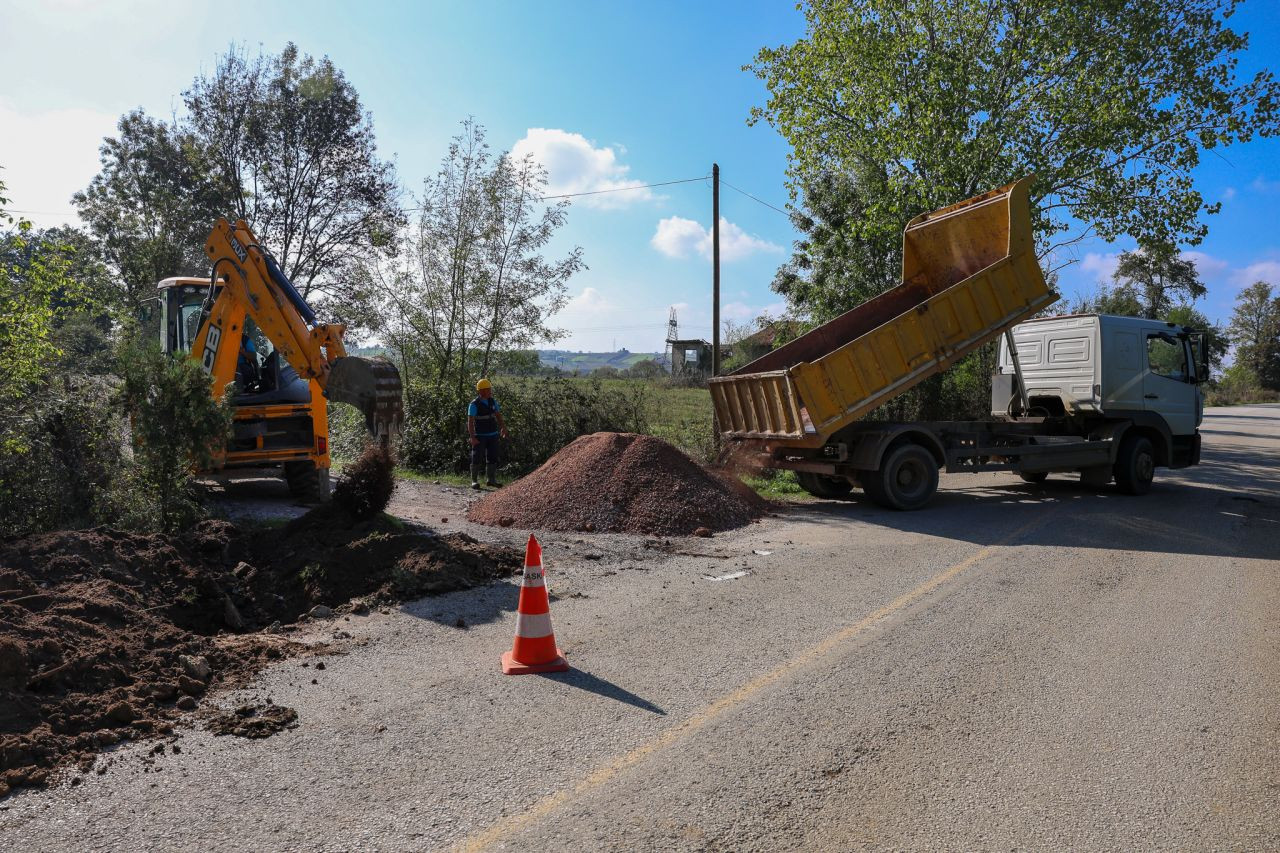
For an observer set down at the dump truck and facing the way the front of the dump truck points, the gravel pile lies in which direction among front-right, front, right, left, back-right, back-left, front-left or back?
back

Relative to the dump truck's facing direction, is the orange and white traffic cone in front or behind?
behind

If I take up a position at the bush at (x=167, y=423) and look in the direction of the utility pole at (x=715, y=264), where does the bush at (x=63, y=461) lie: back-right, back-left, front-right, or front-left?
back-left

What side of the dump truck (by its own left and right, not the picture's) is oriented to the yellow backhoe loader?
back

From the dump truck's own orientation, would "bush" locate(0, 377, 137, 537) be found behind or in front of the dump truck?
behind

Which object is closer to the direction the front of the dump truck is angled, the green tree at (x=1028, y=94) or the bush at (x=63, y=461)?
the green tree

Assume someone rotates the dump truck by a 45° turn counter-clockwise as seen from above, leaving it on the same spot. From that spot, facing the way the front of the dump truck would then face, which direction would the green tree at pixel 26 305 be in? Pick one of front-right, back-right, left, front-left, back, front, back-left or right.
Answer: back-left

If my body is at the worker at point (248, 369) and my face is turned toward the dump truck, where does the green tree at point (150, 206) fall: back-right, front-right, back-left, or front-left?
back-left

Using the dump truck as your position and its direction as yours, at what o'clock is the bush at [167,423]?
The bush is roughly at 6 o'clock from the dump truck.

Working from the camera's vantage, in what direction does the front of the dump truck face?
facing away from the viewer and to the right of the viewer
